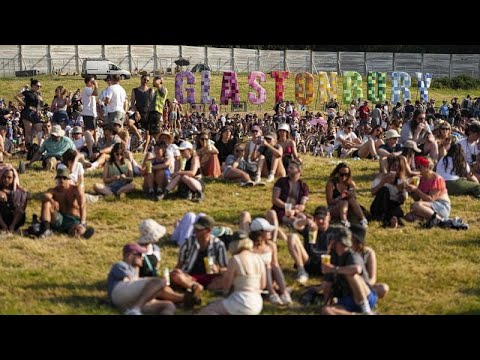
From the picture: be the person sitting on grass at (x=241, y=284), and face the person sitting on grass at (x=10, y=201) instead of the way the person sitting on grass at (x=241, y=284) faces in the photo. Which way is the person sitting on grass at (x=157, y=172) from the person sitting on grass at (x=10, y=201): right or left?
right

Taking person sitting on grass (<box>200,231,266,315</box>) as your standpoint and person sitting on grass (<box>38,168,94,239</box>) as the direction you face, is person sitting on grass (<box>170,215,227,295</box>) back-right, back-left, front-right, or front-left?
front-right

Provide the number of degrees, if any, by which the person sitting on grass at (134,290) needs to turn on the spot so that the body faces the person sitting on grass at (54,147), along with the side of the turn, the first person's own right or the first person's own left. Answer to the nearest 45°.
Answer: approximately 90° to the first person's own left

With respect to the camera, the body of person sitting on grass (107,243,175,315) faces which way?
to the viewer's right

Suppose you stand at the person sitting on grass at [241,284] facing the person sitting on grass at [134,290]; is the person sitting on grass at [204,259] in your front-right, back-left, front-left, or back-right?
front-right

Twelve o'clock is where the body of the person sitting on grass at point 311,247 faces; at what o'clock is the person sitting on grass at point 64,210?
the person sitting on grass at point 64,210 is roughly at 2 o'clock from the person sitting on grass at point 311,247.

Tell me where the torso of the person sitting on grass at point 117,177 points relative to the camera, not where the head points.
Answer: toward the camera

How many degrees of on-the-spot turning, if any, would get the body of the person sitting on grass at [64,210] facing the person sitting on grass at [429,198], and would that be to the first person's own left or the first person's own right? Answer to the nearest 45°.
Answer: approximately 90° to the first person's own left

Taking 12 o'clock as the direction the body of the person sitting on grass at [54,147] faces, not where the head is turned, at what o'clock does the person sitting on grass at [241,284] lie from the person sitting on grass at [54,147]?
the person sitting on grass at [241,284] is roughly at 10 o'clock from the person sitting on grass at [54,147].

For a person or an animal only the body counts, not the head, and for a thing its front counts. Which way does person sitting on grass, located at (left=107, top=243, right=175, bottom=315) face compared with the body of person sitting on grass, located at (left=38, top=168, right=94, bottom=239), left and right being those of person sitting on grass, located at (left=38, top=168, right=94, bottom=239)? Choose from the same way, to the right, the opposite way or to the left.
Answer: to the left

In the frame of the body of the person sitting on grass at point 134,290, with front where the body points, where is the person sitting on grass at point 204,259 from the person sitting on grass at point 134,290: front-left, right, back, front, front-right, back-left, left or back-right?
front-left

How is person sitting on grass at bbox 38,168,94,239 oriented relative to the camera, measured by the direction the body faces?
toward the camera
